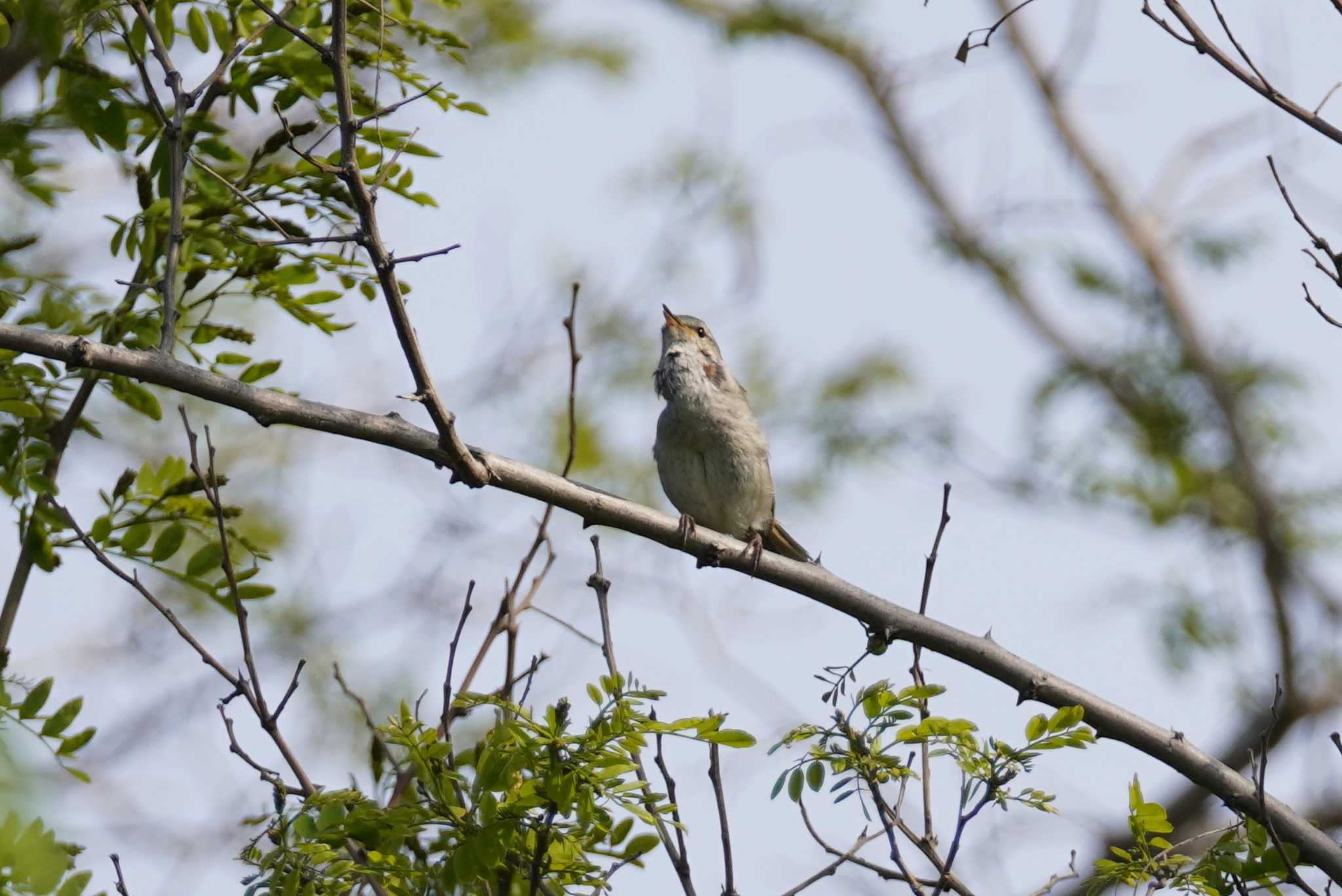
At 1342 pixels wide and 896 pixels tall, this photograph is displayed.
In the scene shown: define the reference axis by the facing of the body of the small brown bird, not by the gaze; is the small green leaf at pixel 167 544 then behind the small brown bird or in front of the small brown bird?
in front

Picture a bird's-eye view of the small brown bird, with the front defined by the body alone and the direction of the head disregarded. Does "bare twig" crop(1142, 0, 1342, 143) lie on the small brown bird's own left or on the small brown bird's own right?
on the small brown bird's own left

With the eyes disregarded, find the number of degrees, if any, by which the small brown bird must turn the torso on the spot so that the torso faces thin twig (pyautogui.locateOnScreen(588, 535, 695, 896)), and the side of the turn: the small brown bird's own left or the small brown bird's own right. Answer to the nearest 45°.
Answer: approximately 45° to the small brown bird's own right

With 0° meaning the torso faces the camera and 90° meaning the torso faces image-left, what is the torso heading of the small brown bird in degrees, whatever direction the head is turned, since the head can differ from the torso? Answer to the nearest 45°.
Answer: approximately 45°
